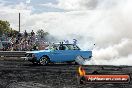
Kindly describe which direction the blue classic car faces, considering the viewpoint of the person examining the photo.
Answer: facing the viewer and to the left of the viewer

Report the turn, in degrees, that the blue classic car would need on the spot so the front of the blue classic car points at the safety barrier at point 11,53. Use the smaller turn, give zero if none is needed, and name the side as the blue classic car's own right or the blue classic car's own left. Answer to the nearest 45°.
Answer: approximately 90° to the blue classic car's own right
